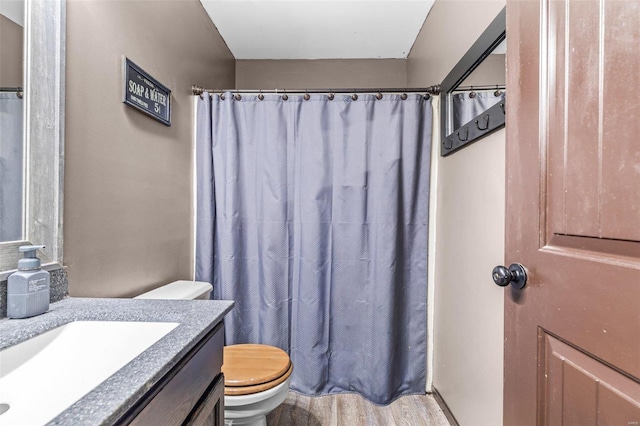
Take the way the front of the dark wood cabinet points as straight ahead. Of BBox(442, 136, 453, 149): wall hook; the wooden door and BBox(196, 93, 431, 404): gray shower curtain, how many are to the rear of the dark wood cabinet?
0

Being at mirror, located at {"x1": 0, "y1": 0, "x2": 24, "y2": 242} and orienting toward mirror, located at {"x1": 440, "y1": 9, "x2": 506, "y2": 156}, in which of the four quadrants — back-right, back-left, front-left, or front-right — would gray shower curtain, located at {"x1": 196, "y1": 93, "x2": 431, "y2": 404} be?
front-left

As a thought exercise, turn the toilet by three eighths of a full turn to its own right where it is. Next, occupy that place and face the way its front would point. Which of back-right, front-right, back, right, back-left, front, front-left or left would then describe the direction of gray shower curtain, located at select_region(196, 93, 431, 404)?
back

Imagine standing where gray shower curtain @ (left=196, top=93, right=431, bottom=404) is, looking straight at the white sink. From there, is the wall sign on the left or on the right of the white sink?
right

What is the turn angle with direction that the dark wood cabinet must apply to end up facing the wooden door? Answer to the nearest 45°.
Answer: approximately 45° to its right

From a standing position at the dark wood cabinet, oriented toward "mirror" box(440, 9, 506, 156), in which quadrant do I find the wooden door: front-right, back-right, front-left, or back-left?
front-right

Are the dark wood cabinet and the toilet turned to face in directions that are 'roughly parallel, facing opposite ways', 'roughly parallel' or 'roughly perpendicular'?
roughly parallel

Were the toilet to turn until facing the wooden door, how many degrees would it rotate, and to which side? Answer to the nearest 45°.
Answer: approximately 45° to its right

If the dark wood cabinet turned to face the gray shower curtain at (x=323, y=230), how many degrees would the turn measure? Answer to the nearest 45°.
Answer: approximately 45° to its left

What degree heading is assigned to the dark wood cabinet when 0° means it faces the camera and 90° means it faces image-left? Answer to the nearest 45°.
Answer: approximately 270°

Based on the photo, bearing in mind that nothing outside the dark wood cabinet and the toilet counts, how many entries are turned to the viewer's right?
2

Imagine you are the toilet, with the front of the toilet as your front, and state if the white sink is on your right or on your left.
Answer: on your right

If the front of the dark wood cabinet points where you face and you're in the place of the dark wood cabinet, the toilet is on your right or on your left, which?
on your left

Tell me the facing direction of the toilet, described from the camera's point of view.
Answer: facing to the right of the viewer
